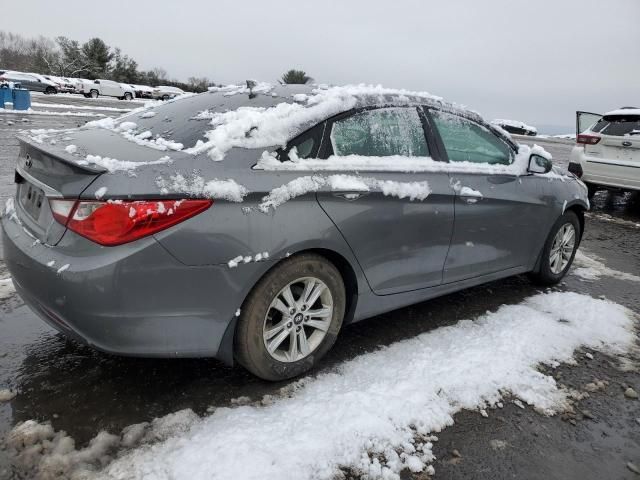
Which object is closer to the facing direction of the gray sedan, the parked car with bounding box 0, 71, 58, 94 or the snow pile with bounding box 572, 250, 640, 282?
the snow pile

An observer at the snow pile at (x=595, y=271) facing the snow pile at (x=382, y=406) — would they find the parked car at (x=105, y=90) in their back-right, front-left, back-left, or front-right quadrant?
back-right

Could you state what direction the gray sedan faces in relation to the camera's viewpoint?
facing away from the viewer and to the right of the viewer

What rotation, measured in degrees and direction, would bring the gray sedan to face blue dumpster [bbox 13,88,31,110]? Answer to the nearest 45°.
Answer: approximately 90° to its left

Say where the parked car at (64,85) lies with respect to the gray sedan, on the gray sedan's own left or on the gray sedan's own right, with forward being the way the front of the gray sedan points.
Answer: on the gray sedan's own left
